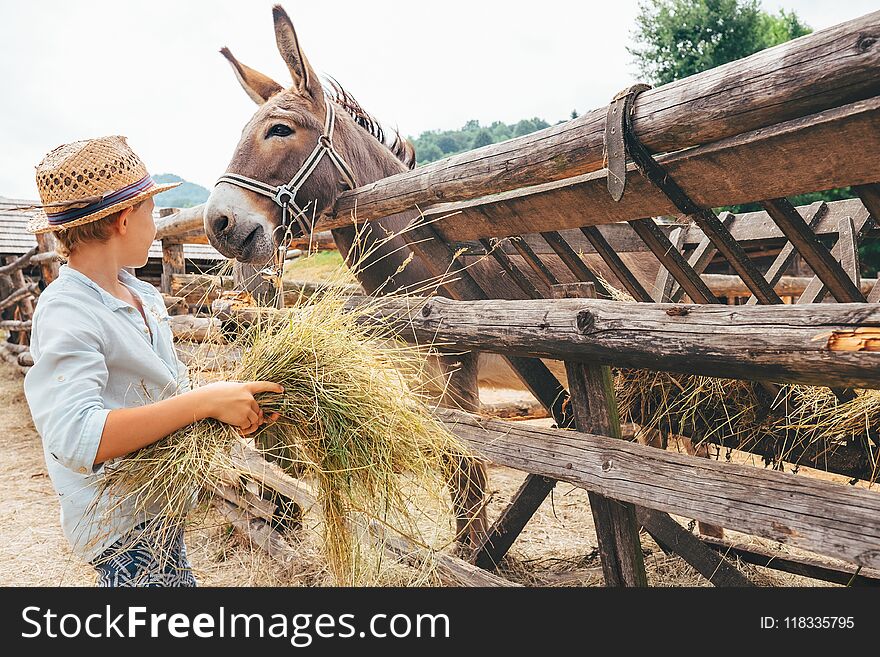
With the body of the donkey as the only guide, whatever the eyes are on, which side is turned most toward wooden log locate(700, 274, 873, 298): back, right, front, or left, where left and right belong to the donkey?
back

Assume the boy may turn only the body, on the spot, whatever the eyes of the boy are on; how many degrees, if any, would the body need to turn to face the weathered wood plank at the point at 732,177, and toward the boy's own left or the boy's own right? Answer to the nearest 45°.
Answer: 0° — they already face it

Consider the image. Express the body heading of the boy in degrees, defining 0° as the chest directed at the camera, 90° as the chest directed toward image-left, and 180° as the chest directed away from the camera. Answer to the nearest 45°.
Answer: approximately 270°

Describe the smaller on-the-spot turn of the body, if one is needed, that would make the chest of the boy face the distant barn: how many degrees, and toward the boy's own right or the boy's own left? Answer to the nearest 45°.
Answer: approximately 90° to the boy's own left

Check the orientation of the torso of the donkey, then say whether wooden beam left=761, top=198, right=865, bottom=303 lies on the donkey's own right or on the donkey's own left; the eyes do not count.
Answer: on the donkey's own left

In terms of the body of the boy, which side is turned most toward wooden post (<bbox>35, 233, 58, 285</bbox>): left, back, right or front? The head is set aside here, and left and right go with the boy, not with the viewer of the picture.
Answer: left

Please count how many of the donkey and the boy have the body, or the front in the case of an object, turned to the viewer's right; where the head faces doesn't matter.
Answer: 1

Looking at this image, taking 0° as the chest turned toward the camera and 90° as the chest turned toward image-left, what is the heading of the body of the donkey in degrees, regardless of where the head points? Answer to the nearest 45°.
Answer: approximately 45°
